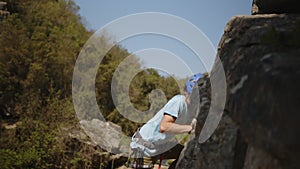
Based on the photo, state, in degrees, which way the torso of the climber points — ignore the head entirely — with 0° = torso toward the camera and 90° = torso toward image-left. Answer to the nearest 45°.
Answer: approximately 270°
